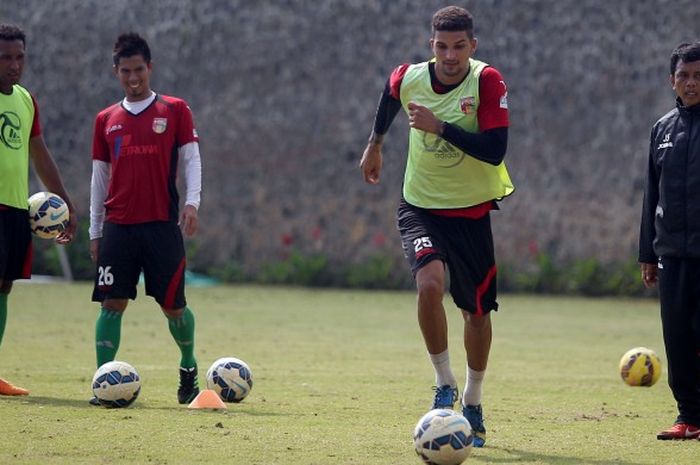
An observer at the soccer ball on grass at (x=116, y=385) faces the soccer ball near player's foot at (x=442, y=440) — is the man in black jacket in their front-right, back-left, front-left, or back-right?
front-left

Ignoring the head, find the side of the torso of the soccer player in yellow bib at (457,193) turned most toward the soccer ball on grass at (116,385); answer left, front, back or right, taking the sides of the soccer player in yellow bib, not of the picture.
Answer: right

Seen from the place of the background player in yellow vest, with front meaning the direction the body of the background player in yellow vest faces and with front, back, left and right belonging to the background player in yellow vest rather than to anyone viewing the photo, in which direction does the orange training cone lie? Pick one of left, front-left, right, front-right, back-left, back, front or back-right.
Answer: front-left

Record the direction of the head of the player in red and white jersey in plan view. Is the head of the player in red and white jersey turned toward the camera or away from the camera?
toward the camera

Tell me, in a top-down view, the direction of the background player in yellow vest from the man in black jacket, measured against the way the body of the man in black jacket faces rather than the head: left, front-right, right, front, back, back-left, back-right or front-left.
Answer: right

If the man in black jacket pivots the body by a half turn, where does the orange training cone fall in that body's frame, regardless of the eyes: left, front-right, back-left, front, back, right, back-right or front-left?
left

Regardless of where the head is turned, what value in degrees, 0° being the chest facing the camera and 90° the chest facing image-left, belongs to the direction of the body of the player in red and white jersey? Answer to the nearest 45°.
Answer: approximately 0°

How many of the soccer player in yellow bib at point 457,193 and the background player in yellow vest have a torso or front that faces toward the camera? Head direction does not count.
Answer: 2

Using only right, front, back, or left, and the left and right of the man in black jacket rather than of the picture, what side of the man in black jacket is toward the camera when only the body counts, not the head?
front

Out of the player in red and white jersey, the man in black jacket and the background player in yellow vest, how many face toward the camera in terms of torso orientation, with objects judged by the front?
3

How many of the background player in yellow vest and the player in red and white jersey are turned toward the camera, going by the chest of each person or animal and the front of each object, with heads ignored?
2
